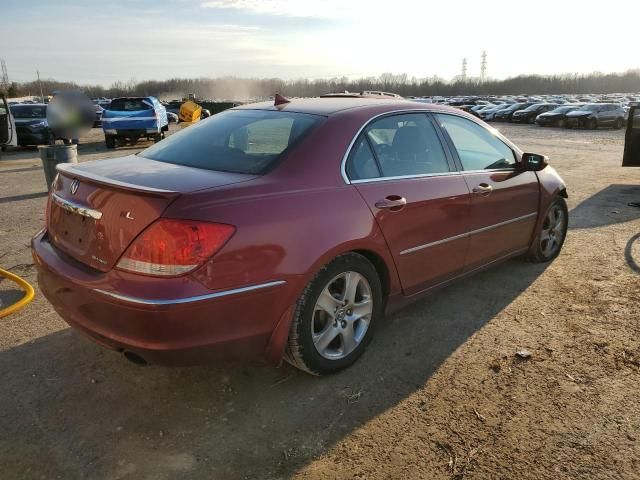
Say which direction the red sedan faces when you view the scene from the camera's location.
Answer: facing away from the viewer and to the right of the viewer

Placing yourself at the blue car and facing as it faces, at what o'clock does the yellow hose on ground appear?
The yellow hose on ground is roughly at 6 o'clock from the blue car.

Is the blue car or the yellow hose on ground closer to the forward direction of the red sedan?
the blue car

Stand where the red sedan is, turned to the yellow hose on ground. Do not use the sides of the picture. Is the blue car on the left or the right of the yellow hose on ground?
right

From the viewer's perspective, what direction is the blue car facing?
away from the camera

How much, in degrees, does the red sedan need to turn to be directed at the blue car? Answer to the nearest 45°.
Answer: approximately 45° to its left

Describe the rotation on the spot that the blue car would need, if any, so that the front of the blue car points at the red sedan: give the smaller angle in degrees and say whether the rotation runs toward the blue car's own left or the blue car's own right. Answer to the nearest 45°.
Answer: approximately 180°
